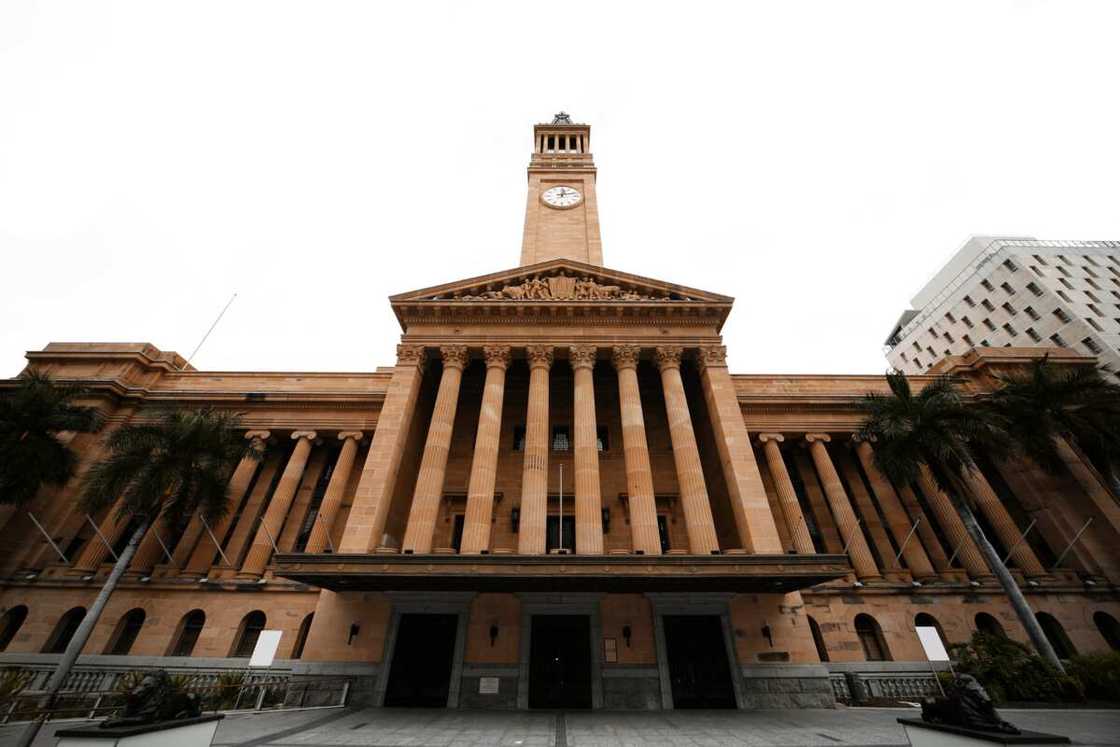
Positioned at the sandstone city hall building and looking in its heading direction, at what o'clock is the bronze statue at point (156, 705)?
The bronze statue is roughly at 1 o'clock from the sandstone city hall building.

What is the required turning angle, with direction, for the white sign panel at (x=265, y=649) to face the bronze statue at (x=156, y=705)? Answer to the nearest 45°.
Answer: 0° — it already faces it

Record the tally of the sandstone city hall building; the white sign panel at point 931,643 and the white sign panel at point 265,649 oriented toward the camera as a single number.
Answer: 3

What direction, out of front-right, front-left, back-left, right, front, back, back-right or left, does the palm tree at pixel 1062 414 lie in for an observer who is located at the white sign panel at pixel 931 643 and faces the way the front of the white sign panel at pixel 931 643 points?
back-left

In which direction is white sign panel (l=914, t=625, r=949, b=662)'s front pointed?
toward the camera

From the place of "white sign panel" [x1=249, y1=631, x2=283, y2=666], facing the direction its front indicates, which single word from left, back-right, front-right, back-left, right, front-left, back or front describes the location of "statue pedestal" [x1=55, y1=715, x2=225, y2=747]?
front

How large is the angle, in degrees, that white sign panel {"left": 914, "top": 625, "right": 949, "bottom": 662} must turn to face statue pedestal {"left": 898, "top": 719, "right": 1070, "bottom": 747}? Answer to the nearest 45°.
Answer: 0° — it already faces it

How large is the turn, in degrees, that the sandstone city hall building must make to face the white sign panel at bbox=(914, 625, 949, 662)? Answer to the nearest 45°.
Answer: approximately 45° to its left

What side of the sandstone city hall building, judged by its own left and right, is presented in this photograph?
front

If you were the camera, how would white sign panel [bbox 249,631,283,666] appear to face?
facing the viewer

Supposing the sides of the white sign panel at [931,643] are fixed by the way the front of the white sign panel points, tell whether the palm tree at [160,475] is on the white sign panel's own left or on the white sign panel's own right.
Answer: on the white sign panel's own right

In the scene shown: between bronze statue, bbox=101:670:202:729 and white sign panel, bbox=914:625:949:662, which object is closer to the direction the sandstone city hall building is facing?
the bronze statue

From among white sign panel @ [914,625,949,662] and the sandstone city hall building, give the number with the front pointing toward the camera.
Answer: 2
